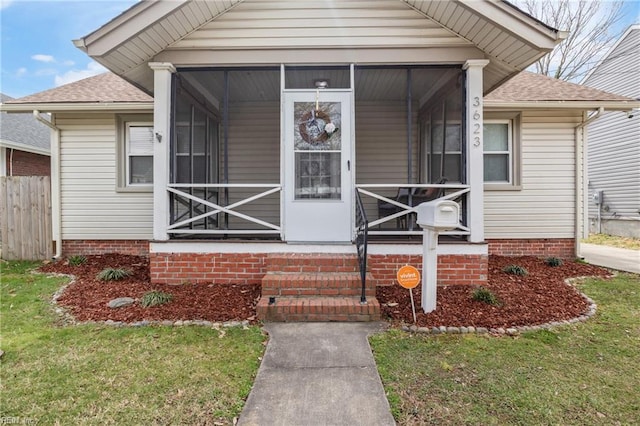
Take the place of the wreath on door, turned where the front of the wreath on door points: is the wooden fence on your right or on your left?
on your right

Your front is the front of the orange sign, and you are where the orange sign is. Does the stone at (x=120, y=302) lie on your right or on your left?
on your right

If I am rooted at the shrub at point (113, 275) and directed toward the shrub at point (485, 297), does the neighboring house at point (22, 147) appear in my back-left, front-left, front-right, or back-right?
back-left

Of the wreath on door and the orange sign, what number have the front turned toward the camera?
2

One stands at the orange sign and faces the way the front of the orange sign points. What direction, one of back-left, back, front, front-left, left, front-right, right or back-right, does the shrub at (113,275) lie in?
right

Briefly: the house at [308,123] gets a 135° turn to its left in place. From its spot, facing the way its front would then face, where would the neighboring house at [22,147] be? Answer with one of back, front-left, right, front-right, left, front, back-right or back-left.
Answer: left

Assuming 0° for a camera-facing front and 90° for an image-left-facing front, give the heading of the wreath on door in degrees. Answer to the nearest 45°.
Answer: approximately 0°

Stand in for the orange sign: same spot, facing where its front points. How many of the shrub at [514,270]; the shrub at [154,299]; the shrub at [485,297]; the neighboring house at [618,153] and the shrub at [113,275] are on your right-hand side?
2

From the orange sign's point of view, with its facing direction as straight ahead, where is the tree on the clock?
The tree is roughly at 7 o'clock from the orange sign.

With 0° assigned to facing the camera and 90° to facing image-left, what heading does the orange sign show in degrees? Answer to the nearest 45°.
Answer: approximately 0°
